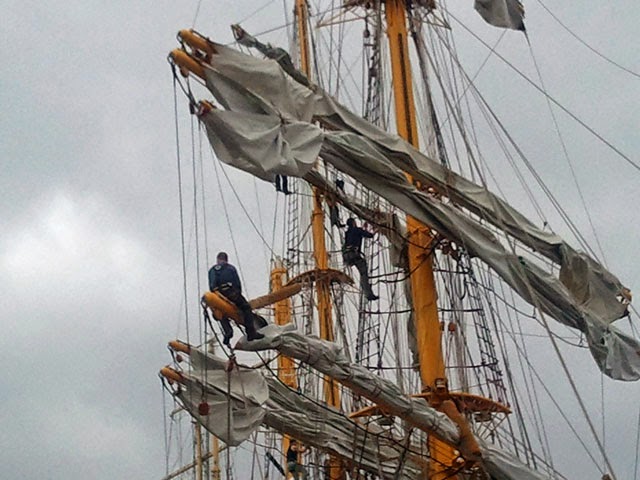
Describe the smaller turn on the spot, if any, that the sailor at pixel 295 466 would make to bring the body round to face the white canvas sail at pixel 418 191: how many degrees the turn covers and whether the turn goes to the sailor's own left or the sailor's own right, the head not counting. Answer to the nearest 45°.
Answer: approximately 90° to the sailor's own right

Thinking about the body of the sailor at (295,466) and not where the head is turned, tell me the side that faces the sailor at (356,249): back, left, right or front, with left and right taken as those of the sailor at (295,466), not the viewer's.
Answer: right
